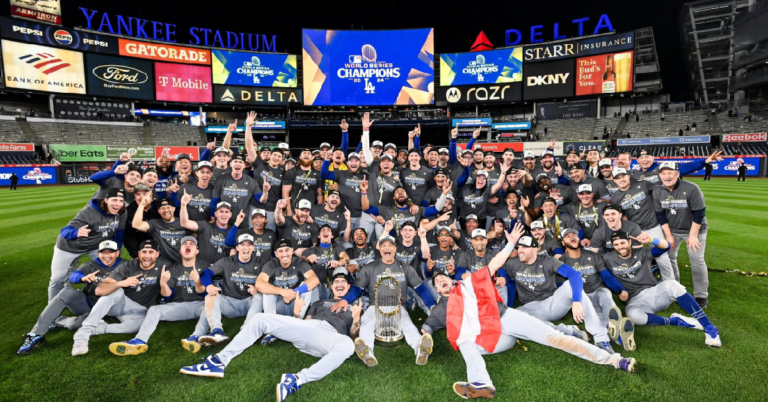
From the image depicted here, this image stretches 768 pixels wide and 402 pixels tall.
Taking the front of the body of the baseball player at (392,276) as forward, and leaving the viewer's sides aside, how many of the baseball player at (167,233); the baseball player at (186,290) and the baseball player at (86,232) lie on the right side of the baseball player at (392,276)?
3

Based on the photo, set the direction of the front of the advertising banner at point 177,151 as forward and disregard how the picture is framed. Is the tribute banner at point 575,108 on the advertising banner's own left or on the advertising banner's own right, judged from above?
on the advertising banner's own left

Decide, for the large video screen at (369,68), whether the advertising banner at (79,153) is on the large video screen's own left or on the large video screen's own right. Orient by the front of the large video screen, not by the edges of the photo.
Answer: on the large video screen's own right

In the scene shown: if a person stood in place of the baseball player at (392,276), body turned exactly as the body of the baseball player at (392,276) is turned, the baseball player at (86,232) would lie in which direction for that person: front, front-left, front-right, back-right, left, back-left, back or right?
right

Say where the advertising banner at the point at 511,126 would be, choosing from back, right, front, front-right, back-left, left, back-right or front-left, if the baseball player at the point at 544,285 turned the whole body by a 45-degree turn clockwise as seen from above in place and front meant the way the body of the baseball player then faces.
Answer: back-right

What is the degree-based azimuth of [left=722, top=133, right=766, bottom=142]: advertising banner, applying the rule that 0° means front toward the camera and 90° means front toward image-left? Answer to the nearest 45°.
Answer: approximately 0°

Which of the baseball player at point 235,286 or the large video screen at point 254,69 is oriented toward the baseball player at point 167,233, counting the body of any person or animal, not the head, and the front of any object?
the large video screen

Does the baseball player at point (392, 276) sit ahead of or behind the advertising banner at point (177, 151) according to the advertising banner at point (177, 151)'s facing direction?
ahead

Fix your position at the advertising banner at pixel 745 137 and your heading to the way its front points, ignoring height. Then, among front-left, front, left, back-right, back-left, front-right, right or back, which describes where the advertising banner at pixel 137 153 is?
front-right

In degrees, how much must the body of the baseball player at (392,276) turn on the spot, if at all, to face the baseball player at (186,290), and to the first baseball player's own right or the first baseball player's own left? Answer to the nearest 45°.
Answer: approximately 90° to the first baseball player's own right

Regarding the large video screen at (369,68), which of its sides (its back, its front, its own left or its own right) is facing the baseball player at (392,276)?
front

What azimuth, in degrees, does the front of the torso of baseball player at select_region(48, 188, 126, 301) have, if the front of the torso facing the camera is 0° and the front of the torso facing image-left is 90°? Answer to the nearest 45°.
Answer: approximately 315°
